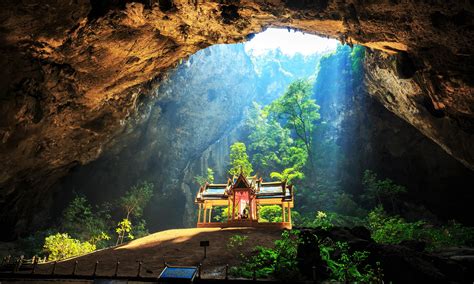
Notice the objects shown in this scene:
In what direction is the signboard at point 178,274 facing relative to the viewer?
toward the camera

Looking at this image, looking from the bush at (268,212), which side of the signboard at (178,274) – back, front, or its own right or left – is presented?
back

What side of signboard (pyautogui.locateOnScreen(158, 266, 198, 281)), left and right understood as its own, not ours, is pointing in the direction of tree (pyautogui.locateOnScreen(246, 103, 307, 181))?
back

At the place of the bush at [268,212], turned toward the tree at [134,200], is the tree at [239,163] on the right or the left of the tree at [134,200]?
right

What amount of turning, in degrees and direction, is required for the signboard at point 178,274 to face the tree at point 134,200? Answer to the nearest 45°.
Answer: approximately 180°

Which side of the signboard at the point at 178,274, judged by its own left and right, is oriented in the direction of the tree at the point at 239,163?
back

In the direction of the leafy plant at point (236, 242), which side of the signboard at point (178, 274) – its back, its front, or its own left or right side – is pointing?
back
